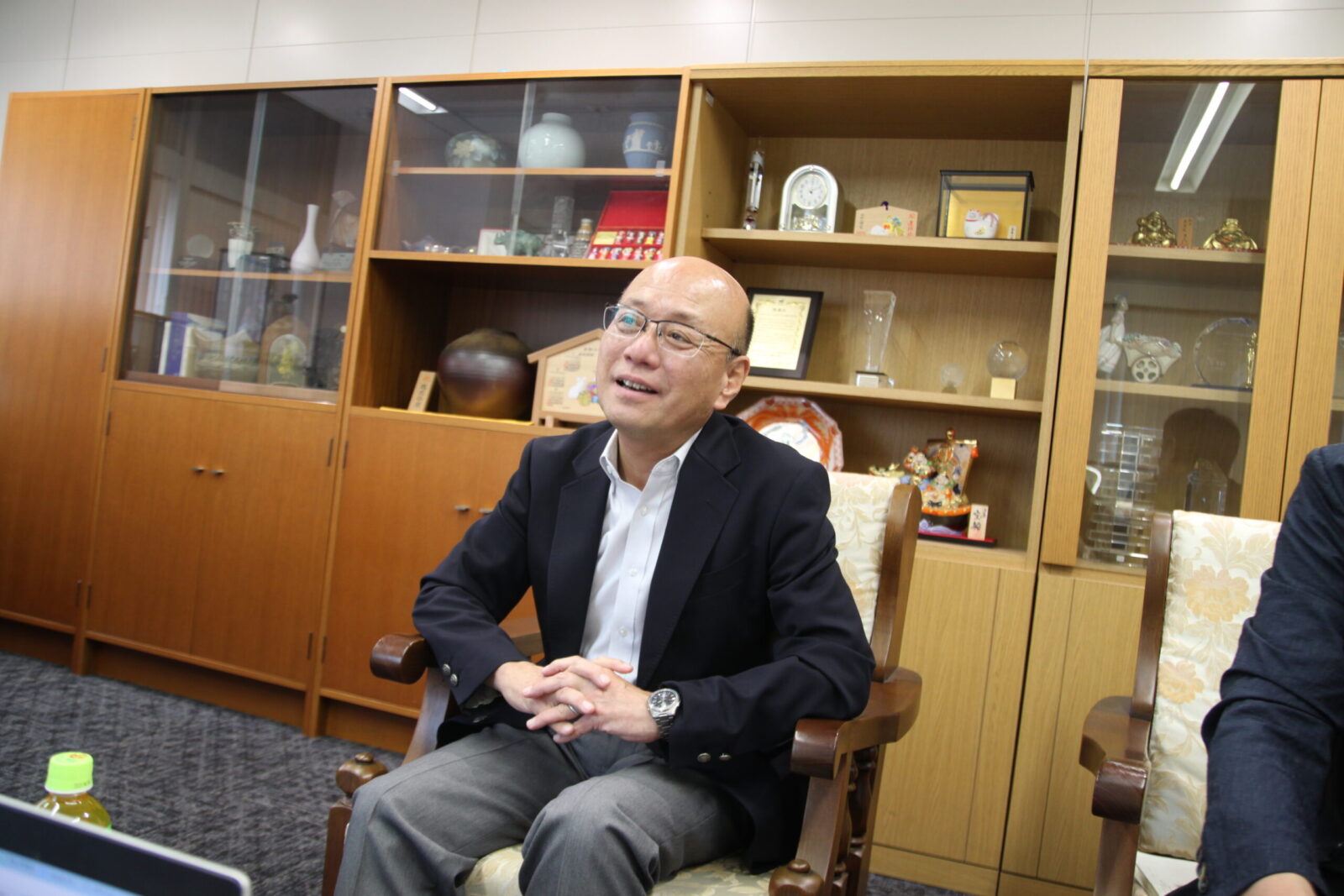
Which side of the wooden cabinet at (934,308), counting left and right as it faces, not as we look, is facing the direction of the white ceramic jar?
right

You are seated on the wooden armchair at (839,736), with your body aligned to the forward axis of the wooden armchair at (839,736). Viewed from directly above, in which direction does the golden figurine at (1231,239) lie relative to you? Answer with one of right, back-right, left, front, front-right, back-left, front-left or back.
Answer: back

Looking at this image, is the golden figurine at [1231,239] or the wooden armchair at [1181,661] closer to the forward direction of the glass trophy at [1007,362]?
the wooden armchair

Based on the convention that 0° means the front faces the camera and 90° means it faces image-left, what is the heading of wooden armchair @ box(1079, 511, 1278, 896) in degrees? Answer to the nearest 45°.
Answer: approximately 0°

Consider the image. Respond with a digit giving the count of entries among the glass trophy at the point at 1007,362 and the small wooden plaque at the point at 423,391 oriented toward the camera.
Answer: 2

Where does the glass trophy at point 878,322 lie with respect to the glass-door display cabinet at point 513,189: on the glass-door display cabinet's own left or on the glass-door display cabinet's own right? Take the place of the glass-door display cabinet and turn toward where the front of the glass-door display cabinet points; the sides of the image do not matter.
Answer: on the glass-door display cabinet's own left

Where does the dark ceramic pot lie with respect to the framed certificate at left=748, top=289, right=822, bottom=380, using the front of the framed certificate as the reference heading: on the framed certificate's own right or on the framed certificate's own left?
on the framed certificate's own right

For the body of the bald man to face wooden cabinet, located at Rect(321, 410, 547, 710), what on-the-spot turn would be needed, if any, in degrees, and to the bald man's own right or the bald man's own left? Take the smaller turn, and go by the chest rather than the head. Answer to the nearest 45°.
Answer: approximately 90° to the bald man's own right

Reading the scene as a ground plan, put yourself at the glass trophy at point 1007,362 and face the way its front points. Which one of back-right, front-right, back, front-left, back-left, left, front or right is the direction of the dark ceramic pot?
right

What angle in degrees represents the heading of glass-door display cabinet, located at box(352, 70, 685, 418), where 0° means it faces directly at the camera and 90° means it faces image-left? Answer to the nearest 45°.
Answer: approximately 0°

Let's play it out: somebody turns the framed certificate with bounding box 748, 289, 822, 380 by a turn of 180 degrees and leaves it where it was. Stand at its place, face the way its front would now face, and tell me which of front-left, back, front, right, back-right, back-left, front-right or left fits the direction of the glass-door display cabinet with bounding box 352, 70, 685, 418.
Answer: left
